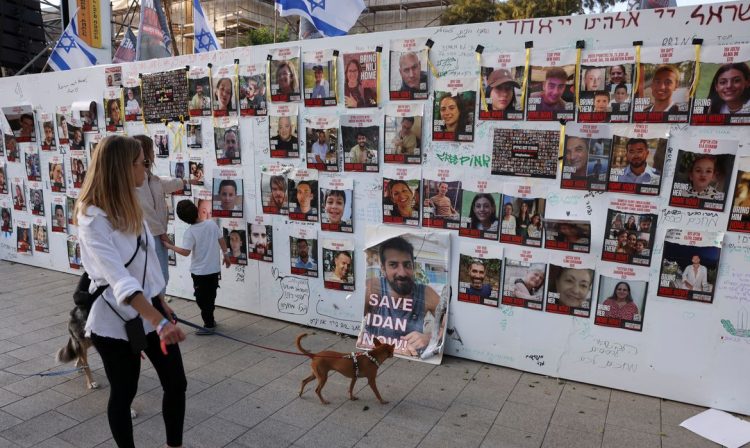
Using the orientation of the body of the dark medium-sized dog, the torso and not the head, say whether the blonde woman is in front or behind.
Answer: in front

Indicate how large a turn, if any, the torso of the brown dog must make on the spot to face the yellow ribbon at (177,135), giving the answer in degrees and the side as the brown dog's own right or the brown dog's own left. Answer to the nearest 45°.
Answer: approximately 135° to the brown dog's own left

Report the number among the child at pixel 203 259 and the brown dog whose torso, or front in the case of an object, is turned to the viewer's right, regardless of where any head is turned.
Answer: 1

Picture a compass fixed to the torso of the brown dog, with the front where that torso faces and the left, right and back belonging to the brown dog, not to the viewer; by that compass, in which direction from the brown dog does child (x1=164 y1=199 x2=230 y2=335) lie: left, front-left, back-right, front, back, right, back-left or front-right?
back-left

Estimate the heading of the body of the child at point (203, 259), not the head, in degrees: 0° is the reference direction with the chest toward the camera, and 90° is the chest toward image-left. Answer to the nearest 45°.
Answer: approximately 135°

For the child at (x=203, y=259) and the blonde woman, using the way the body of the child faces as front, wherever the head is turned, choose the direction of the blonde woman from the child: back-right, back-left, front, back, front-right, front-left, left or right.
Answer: back-left

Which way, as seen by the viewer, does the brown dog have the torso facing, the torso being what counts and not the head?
to the viewer's right

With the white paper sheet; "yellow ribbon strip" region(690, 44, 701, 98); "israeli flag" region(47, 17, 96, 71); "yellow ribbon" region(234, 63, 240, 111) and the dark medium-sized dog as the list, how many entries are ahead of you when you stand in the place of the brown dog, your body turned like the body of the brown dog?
2

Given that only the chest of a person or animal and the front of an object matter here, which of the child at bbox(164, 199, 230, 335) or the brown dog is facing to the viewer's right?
the brown dog
